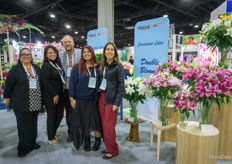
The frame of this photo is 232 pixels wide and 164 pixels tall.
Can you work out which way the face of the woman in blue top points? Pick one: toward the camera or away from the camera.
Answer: toward the camera

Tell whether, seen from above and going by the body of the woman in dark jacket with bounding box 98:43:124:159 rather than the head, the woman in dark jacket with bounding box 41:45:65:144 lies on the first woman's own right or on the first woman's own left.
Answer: on the first woman's own right

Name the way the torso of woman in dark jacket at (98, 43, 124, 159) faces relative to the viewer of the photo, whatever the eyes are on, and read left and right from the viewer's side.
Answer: facing the viewer and to the left of the viewer

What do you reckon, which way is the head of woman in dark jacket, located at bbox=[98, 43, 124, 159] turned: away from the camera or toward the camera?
toward the camera

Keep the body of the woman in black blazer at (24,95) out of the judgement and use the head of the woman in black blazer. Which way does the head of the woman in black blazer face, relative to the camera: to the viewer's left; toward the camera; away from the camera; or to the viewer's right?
toward the camera

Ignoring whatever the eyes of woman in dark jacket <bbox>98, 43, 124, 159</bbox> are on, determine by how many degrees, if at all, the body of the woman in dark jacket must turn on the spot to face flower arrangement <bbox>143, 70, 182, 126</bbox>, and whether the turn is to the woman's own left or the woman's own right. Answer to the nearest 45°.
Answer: approximately 135° to the woman's own left

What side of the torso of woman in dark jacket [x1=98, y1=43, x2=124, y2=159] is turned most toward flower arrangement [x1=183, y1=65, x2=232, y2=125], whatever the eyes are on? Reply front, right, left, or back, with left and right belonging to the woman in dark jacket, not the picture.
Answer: left

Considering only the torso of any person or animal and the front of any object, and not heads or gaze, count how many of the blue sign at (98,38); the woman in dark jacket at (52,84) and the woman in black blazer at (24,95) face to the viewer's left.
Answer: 0

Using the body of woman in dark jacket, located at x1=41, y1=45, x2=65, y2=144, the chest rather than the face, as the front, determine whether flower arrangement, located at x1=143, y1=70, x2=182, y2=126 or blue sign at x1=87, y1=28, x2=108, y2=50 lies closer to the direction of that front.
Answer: the flower arrangement

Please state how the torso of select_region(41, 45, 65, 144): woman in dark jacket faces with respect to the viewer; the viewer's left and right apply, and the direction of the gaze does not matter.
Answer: facing the viewer and to the right of the viewer

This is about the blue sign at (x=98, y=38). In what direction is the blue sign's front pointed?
toward the camera

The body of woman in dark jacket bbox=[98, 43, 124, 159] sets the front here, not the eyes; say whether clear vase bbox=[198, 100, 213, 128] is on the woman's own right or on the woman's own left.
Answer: on the woman's own left

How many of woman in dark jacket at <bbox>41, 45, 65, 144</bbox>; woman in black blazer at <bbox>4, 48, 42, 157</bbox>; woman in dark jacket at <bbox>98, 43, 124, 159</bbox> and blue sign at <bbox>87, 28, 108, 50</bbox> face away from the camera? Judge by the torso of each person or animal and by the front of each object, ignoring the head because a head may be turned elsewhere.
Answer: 0

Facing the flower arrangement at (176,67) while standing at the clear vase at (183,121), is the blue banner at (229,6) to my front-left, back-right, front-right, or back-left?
front-right

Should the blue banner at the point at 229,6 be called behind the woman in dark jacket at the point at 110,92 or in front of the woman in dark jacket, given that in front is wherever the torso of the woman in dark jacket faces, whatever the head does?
behind

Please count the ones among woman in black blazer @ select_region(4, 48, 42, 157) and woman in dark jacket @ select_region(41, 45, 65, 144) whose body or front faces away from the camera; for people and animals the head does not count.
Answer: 0

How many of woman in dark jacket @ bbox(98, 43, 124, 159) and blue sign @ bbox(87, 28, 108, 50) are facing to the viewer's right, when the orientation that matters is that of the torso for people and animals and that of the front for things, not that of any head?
0
